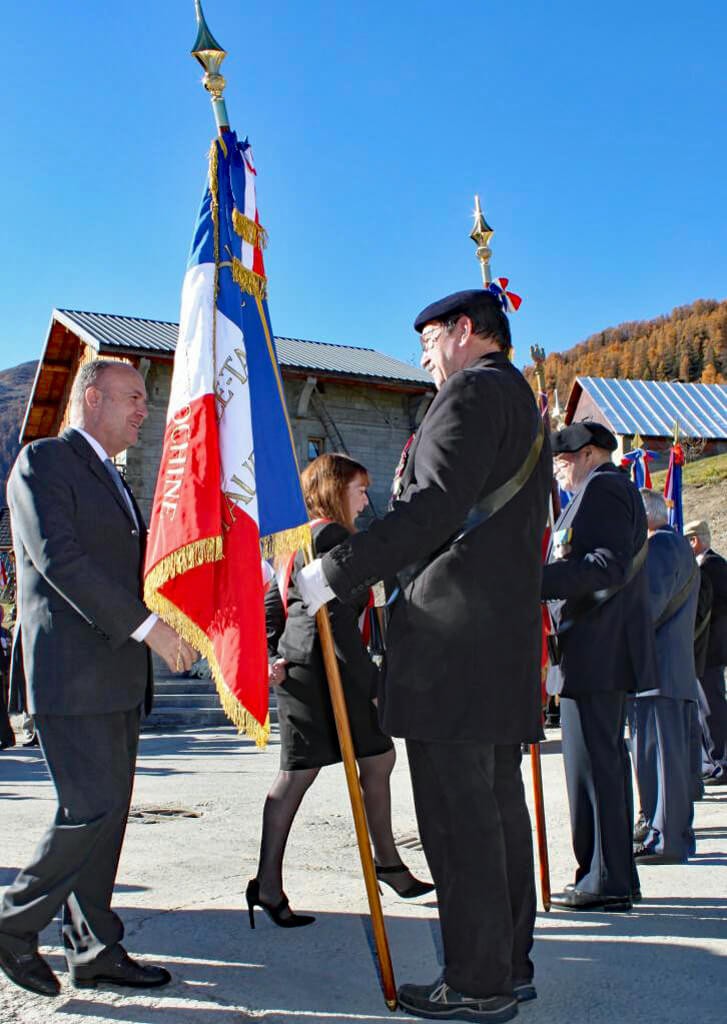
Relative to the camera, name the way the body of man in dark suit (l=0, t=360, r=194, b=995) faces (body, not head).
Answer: to the viewer's right

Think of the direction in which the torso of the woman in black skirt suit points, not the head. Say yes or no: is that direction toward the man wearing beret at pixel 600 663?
yes

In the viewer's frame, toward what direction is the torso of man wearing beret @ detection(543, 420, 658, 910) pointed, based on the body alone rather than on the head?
to the viewer's left

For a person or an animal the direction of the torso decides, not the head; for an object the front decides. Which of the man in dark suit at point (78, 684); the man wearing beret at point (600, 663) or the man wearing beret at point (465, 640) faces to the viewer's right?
the man in dark suit

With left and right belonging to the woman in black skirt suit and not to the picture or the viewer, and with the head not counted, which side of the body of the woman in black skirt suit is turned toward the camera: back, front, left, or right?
right

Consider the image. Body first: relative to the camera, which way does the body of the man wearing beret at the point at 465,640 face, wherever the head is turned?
to the viewer's left

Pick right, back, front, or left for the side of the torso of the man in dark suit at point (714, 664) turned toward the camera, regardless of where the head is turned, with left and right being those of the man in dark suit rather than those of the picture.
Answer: left

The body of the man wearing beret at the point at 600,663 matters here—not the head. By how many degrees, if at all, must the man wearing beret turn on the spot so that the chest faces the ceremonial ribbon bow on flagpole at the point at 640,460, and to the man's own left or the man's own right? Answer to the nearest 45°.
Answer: approximately 90° to the man's own right

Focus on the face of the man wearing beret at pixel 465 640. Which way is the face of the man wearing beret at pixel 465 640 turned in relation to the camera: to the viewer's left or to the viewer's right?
to the viewer's left

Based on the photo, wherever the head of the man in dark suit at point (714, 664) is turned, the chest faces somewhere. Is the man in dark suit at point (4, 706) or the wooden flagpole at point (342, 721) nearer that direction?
the man in dark suit

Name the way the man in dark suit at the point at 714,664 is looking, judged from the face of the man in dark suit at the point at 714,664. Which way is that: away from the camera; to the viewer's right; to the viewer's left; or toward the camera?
to the viewer's left

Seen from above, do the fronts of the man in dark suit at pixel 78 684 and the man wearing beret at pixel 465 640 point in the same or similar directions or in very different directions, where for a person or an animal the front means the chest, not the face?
very different directions
